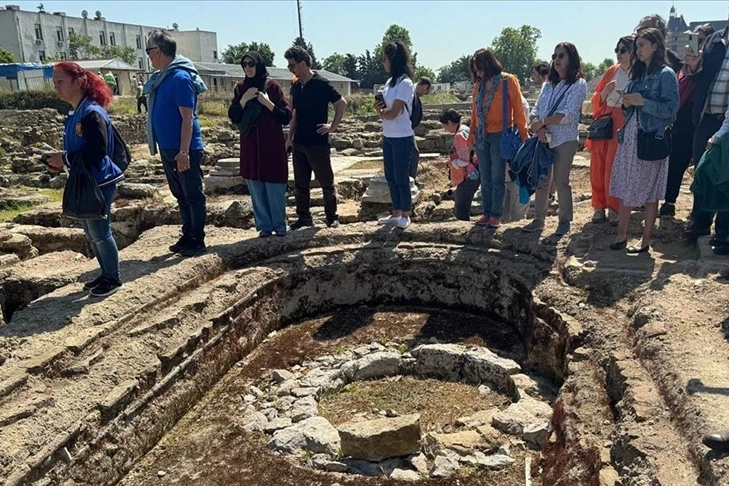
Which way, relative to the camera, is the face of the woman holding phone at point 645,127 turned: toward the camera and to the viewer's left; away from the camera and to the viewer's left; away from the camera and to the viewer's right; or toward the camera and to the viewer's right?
toward the camera and to the viewer's left

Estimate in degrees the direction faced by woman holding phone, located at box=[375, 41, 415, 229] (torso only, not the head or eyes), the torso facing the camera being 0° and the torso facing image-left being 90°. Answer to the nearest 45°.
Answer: approximately 90°

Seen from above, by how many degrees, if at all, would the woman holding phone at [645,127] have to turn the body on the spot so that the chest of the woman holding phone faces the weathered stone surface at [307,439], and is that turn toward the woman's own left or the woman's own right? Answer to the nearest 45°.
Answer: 0° — they already face it

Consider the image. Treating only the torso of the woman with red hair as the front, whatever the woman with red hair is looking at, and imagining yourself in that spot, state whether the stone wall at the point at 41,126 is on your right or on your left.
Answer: on your right

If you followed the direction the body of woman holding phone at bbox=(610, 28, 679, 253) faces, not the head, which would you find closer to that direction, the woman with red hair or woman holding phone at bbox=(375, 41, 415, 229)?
the woman with red hair

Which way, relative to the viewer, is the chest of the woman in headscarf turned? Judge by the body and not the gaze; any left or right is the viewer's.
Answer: facing the viewer and to the left of the viewer

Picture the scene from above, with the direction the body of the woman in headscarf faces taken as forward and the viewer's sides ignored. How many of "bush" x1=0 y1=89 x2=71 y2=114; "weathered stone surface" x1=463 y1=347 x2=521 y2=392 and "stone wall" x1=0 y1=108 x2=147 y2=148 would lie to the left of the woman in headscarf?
1
